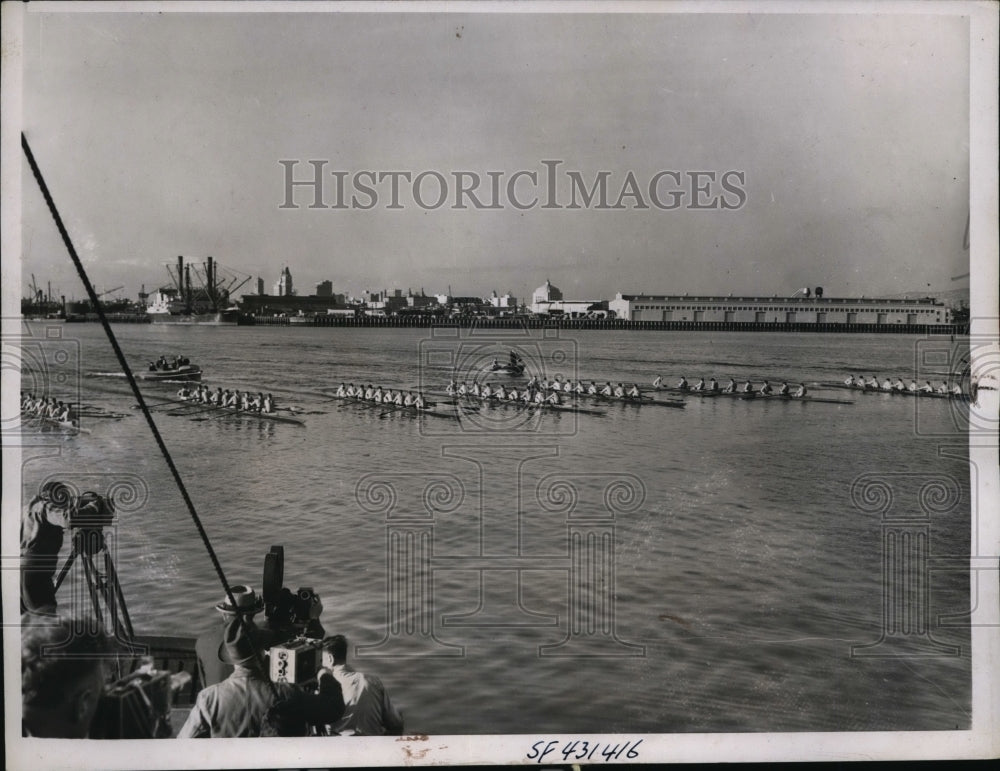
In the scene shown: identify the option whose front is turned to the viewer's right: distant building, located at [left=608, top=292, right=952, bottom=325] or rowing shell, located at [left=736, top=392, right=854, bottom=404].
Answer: the rowing shell

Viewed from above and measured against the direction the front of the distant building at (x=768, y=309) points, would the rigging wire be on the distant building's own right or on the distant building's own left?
on the distant building's own right

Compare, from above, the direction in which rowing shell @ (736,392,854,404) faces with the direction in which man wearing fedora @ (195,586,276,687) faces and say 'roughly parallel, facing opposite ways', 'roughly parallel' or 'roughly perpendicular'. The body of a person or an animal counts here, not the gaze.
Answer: roughly perpendicular

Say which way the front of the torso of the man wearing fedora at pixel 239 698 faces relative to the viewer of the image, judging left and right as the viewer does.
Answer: facing away from the viewer and to the right of the viewer

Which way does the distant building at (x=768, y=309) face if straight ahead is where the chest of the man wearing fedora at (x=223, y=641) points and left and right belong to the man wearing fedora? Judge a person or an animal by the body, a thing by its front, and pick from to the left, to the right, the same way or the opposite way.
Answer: the opposite way

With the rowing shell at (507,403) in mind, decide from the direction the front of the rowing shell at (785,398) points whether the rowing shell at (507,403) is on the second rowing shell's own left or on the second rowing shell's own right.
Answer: on the second rowing shell's own right

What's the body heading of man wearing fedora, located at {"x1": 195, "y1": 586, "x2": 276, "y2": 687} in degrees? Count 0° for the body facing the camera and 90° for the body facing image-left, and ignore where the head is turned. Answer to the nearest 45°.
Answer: approximately 225°

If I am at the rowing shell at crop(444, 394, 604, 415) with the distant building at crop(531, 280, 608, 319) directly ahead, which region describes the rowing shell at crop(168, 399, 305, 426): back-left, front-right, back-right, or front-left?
back-left

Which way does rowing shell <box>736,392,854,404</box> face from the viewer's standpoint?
to the viewer's right

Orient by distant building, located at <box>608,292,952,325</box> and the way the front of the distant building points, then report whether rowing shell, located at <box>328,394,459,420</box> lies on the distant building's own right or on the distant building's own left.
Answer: on the distant building's own right
